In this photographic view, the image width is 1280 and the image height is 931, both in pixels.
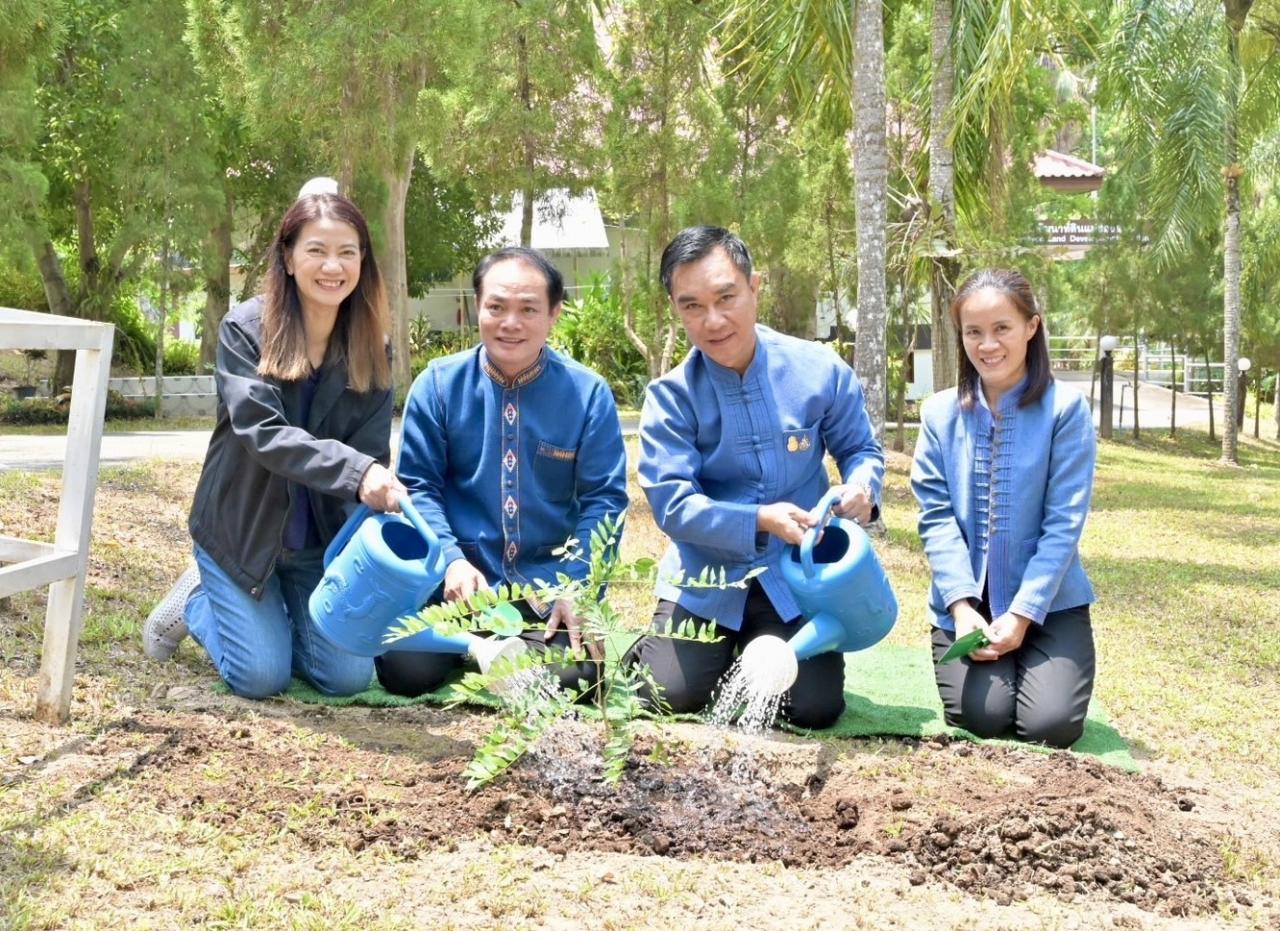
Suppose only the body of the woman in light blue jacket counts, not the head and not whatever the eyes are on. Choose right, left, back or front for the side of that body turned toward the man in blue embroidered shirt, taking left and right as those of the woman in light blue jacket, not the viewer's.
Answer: right

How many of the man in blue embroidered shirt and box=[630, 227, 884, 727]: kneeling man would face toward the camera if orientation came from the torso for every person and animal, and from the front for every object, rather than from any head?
2

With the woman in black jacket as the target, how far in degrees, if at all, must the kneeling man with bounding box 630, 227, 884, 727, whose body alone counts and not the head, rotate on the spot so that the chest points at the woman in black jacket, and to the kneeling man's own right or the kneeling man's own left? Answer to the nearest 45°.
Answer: approximately 90° to the kneeling man's own right

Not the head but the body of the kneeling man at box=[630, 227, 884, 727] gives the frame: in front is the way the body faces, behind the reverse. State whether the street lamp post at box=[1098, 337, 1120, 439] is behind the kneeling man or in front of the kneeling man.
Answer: behind

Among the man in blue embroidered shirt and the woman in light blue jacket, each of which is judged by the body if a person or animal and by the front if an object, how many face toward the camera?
2

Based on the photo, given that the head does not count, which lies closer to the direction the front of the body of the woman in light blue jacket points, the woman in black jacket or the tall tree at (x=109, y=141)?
the woman in black jacket

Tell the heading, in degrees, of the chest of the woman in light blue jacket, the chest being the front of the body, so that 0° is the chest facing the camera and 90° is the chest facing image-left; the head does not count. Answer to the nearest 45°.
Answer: approximately 0°
